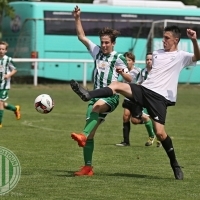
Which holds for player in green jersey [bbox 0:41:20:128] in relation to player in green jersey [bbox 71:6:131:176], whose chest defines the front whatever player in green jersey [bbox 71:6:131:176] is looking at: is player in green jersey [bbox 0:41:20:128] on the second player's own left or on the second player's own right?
on the second player's own right

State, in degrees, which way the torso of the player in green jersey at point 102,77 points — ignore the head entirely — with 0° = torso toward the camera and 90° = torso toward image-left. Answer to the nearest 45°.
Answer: approximately 45°

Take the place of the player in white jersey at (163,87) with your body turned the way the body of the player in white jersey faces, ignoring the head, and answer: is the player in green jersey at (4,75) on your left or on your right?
on your right
